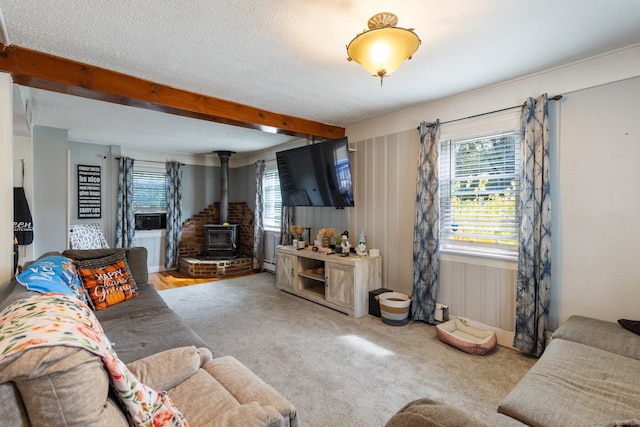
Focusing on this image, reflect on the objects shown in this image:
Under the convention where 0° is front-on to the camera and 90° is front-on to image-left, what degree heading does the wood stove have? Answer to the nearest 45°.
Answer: approximately 0°

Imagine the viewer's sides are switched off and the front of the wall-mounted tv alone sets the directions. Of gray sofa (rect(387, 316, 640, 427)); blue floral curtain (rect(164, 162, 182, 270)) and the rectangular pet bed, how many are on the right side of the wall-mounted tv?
1

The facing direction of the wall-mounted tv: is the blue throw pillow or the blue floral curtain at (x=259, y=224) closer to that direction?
the blue throw pillow

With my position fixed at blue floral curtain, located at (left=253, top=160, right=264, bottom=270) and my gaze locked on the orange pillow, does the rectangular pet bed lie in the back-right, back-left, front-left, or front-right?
front-left

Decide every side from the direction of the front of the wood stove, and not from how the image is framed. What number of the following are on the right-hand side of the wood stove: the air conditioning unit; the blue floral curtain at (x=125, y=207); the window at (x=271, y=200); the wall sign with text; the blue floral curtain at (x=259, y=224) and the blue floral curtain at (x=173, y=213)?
4

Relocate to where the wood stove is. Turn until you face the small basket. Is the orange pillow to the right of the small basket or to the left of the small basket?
right

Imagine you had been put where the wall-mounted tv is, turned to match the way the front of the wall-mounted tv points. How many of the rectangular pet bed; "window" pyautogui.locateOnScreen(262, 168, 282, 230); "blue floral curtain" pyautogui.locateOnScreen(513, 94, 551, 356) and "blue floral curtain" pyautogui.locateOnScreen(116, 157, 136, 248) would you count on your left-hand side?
2

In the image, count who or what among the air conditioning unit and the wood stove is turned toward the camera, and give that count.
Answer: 2

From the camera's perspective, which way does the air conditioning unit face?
toward the camera

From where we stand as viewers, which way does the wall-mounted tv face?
facing the viewer and to the left of the viewer

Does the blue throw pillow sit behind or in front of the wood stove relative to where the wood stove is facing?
in front

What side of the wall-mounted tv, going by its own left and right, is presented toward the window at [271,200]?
right

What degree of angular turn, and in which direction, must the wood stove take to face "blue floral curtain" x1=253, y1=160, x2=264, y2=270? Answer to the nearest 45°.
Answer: approximately 45° to its left

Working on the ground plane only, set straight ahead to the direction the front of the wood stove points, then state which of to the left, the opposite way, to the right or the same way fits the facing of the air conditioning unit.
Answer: the same way

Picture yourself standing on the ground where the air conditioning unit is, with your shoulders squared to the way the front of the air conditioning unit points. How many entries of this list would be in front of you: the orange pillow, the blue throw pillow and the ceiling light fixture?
3

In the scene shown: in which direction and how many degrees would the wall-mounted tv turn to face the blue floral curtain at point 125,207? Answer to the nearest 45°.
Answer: approximately 90° to its right

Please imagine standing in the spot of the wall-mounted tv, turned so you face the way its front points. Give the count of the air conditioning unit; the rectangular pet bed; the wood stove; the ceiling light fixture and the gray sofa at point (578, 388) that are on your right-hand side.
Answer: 2

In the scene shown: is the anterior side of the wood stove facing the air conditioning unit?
no
